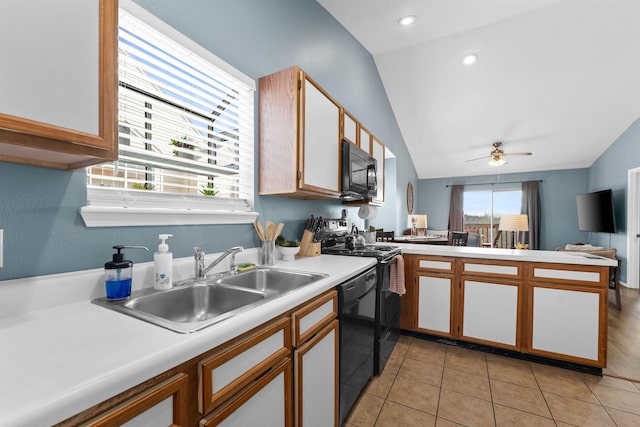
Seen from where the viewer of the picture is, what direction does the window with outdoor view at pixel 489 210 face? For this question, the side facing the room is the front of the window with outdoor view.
facing the viewer

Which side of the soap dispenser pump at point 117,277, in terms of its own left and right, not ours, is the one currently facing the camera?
right

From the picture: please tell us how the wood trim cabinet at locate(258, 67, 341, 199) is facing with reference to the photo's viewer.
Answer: facing the viewer and to the right of the viewer

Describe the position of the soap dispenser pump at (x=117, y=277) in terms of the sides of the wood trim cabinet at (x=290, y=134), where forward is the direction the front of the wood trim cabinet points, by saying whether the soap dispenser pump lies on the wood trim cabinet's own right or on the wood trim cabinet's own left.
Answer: on the wood trim cabinet's own right

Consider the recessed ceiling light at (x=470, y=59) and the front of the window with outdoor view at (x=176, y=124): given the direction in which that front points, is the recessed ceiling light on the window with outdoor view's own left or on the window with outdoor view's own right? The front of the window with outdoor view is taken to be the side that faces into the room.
on the window with outdoor view's own left

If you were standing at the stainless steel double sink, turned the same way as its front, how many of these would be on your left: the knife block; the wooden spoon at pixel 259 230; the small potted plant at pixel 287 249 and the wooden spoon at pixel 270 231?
4

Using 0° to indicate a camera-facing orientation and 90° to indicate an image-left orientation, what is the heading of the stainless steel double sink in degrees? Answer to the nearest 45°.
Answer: approximately 315°

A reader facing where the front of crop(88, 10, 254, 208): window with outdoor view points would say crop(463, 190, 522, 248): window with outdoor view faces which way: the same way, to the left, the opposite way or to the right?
to the right

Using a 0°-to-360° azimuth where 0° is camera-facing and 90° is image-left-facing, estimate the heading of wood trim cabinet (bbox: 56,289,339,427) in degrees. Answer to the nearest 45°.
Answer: approximately 315°

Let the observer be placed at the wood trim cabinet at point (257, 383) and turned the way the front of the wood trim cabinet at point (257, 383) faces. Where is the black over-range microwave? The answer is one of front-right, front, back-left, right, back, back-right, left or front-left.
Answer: left

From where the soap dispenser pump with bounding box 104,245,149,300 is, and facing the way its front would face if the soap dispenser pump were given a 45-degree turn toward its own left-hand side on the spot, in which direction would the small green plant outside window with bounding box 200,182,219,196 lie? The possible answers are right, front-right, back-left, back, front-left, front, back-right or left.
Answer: front

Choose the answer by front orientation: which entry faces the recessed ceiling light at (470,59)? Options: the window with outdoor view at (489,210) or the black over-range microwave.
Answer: the window with outdoor view

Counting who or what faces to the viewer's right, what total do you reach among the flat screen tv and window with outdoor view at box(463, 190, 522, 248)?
0
